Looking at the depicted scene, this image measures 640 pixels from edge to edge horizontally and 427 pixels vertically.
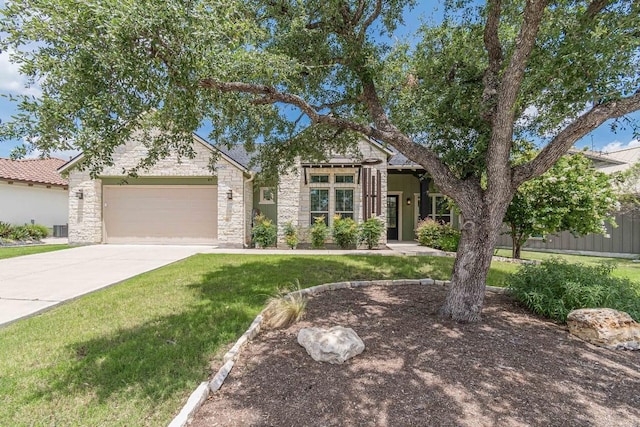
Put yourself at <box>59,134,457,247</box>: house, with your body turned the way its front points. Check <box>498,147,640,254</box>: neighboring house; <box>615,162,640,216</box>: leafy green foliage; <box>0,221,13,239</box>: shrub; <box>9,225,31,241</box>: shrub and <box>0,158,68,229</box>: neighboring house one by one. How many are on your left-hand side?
2

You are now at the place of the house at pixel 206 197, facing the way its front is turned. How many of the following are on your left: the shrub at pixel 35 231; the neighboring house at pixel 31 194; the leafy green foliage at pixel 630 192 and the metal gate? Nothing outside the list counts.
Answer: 1

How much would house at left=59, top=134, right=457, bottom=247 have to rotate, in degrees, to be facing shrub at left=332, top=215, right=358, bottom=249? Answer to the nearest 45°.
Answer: approximately 90° to its left

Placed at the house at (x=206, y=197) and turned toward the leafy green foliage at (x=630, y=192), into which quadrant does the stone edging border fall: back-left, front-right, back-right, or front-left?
front-right

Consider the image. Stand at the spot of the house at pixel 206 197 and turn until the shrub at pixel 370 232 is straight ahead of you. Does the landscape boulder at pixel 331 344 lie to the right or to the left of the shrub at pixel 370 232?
right

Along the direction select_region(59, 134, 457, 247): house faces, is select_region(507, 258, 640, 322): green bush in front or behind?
in front

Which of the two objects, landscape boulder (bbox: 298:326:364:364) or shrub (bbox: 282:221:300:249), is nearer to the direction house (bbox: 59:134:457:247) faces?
the landscape boulder

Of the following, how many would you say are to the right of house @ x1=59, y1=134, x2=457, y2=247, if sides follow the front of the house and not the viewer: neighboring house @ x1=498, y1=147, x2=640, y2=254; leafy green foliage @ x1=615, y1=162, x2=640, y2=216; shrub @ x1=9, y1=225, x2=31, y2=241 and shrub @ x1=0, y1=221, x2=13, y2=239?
2

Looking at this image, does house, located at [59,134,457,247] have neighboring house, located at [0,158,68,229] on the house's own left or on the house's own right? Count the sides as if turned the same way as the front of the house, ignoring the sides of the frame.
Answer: on the house's own right

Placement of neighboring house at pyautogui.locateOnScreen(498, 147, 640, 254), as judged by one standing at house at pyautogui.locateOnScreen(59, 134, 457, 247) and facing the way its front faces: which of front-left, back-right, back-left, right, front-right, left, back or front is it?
left

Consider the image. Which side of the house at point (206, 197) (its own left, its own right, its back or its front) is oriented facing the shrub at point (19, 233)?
right

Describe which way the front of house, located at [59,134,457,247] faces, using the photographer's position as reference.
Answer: facing the viewer

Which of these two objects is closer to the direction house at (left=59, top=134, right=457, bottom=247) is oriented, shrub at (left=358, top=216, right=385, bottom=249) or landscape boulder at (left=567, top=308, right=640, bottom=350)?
the landscape boulder

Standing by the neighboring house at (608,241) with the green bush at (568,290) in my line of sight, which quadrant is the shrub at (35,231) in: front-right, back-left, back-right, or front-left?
front-right

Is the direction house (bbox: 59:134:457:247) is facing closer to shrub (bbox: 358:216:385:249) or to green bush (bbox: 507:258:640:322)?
the green bush

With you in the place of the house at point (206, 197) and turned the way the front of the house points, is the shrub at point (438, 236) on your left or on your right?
on your left

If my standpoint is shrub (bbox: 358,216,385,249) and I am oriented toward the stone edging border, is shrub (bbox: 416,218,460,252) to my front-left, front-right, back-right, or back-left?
back-left
